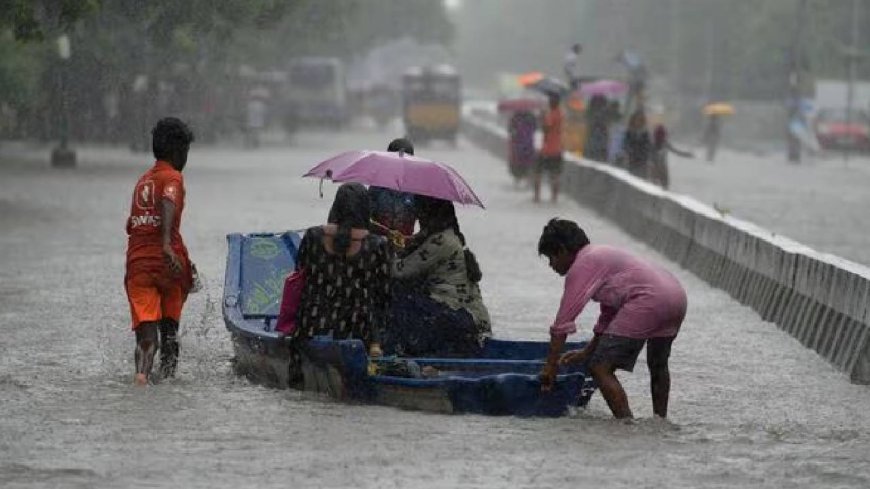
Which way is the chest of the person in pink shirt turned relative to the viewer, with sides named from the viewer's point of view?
facing to the left of the viewer

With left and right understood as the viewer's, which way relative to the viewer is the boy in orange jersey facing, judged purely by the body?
facing away from the viewer and to the right of the viewer

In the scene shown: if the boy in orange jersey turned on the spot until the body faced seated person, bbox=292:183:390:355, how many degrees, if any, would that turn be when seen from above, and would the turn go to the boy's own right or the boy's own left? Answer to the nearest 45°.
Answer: approximately 90° to the boy's own right

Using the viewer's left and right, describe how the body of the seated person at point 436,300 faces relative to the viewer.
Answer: facing away from the viewer

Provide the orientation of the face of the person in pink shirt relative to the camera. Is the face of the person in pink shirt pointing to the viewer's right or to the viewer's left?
to the viewer's left

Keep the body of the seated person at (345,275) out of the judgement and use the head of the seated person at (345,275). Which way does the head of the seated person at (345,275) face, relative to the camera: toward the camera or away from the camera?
away from the camera

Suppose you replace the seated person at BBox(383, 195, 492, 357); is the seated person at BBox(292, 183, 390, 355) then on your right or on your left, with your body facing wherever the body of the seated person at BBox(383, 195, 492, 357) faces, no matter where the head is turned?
on your left

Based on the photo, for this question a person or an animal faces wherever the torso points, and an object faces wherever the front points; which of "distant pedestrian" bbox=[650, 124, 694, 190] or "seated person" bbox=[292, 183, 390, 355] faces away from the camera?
the seated person

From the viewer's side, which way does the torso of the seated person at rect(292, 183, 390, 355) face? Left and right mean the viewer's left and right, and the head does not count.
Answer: facing away from the viewer
